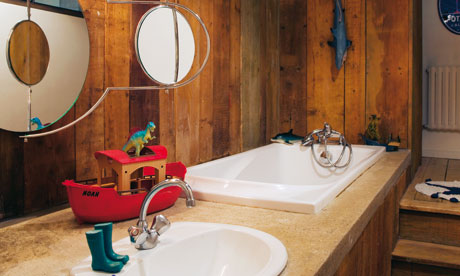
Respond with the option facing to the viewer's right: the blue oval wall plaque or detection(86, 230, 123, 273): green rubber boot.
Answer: the green rubber boot

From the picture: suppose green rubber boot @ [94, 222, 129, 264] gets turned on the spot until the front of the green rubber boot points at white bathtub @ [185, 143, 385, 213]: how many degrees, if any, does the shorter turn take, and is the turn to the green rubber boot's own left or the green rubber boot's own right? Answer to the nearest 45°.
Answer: approximately 45° to the green rubber boot's own left

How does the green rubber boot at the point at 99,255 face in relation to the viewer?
to the viewer's right

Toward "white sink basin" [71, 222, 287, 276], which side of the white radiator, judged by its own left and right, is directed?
front

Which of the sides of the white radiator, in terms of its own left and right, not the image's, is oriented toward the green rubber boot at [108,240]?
front

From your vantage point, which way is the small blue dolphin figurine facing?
to the viewer's left

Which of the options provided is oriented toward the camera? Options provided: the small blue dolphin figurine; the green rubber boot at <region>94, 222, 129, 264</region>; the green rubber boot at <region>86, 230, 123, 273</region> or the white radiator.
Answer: the white radiator
